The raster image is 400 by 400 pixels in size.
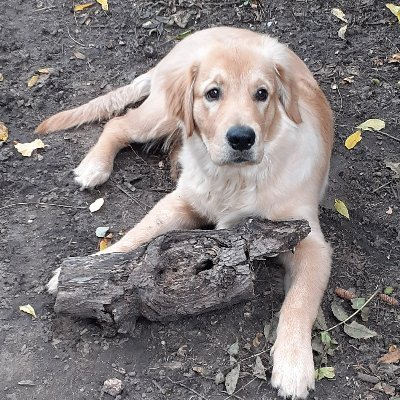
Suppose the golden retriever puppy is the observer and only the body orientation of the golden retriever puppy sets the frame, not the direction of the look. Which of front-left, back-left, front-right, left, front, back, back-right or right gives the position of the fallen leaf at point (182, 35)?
back

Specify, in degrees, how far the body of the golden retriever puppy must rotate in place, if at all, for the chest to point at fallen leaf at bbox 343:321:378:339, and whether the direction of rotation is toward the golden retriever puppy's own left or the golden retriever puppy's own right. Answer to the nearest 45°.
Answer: approximately 45° to the golden retriever puppy's own left

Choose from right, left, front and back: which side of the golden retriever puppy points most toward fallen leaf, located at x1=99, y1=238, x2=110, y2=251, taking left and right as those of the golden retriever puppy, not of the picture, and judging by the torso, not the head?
right

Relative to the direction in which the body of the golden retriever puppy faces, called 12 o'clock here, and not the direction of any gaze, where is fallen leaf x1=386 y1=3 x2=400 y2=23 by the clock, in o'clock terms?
The fallen leaf is roughly at 7 o'clock from the golden retriever puppy.

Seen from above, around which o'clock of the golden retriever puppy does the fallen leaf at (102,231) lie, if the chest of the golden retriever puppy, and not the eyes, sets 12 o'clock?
The fallen leaf is roughly at 3 o'clock from the golden retriever puppy.

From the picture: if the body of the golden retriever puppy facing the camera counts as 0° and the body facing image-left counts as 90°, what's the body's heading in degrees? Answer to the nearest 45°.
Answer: approximately 0°

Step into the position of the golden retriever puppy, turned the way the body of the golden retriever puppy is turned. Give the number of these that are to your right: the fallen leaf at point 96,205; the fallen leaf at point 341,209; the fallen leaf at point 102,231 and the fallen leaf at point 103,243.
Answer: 3

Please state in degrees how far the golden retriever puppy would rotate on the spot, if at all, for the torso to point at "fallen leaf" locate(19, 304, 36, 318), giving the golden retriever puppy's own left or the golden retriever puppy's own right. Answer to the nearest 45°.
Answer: approximately 45° to the golden retriever puppy's own right

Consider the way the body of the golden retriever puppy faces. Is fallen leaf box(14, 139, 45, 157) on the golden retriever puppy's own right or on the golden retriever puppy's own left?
on the golden retriever puppy's own right

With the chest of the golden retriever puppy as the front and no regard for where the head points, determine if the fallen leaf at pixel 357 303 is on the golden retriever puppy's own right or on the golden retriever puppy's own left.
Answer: on the golden retriever puppy's own left

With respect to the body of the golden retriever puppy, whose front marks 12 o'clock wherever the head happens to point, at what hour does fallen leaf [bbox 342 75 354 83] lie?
The fallen leaf is roughly at 7 o'clock from the golden retriever puppy.

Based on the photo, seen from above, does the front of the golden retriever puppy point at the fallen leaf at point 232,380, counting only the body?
yes

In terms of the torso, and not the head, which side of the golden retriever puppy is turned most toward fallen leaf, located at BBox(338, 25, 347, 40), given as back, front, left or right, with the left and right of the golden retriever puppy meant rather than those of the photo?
back

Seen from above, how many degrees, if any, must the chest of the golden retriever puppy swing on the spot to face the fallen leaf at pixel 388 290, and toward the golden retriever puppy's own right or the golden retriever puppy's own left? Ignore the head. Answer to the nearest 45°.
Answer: approximately 45° to the golden retriever puppy's own left

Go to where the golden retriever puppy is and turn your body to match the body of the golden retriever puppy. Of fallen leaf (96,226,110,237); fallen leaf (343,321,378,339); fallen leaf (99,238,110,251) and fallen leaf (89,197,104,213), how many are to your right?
3

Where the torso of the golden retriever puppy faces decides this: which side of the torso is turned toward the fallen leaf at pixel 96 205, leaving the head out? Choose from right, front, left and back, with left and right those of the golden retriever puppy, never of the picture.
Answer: right

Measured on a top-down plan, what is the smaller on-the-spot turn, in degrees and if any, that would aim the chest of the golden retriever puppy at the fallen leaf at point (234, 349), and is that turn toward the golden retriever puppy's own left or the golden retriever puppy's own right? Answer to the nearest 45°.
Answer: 0° — it already faces it
